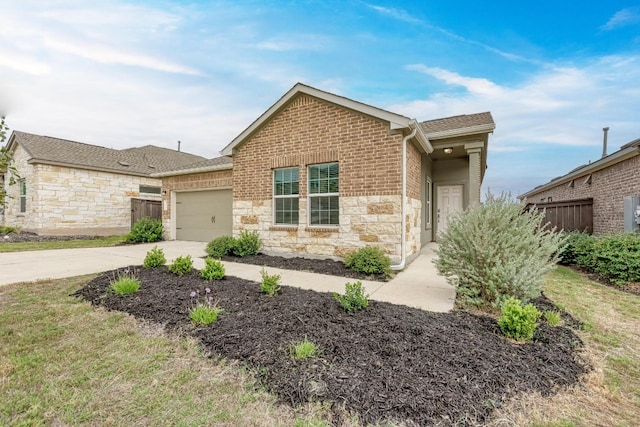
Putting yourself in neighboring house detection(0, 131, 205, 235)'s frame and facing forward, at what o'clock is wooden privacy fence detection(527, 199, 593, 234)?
The wooden privacy fence is roughly at 9 o'clock from the neighboring house.

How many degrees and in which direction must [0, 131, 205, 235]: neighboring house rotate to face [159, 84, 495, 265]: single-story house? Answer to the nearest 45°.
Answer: approximately 90° to its left

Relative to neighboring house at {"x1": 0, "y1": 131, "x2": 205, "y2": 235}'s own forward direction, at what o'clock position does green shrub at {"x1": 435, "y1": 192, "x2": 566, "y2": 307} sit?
The green shrub is roughly at 10 o'clock from the neighboring house.

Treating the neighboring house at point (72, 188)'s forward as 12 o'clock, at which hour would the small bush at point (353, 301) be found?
The small bush is roughly at 10 o'clock from the neighboring house.

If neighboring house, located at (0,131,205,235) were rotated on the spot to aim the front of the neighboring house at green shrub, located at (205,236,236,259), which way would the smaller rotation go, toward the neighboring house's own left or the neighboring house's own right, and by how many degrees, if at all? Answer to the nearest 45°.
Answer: approximately 45° to the neighboring house's own left

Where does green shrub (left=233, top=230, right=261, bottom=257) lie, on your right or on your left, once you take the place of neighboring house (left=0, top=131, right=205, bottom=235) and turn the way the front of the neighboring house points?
on your left

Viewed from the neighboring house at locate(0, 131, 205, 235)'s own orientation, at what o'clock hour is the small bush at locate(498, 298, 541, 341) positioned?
The small bush is roughly at 10 o'clock from the neighboring house.

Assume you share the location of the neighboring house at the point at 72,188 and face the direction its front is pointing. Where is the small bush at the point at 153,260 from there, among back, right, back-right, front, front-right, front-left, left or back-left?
front-left

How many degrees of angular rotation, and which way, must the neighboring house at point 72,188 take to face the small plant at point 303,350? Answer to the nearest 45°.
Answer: approximately 45° to its left

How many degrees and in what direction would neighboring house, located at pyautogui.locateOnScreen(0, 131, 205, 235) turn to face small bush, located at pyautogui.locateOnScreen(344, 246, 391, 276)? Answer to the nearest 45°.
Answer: approximately 45° to its left

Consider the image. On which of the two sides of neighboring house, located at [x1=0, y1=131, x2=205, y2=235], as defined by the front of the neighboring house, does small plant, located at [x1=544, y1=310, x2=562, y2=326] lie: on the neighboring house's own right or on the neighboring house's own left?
on the neighboring house's own left

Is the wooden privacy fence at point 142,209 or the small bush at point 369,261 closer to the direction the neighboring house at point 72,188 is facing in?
the small bush

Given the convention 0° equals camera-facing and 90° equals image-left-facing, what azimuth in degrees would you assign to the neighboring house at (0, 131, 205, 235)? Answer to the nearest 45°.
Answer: approximately 45°
